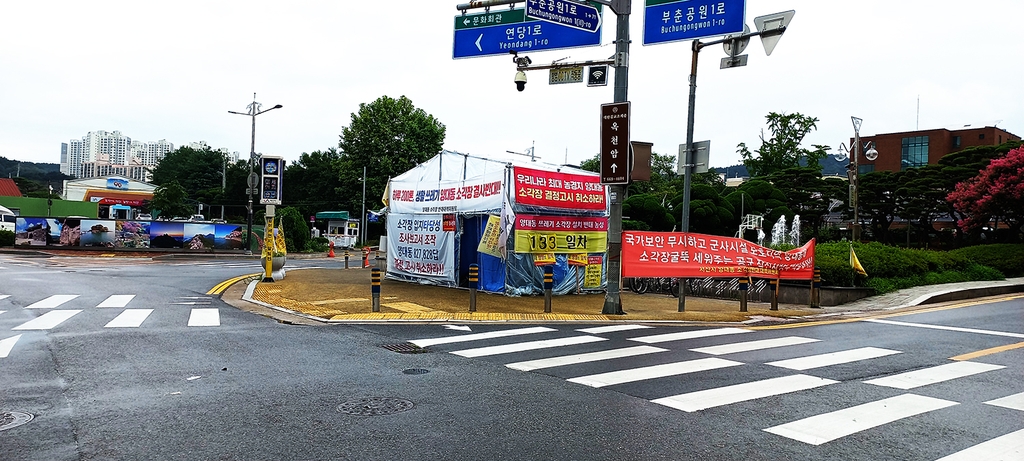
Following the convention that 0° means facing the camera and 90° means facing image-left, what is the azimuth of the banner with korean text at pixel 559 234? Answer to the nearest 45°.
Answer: approximately 0°

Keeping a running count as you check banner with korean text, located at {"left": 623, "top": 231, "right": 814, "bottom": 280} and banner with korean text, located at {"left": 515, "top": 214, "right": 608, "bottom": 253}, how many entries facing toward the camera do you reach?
2

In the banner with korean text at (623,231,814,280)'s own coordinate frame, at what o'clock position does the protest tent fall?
The protest tent is roughly at 3 o'clock from the banner with korean text.

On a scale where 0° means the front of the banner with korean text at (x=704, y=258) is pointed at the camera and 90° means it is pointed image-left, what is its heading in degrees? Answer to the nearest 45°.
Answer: approximately 0°

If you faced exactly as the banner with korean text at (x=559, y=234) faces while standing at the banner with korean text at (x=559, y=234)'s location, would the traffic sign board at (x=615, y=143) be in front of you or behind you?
in front

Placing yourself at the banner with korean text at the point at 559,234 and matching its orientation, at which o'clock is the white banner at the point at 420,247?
The white banner is roughly at 4 o'clock from the banner with korean text.

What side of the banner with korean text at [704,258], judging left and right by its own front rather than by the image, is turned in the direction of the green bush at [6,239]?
right

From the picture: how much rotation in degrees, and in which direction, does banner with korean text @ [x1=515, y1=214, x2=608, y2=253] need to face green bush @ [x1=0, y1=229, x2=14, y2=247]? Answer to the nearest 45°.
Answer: approximately 135° to its right

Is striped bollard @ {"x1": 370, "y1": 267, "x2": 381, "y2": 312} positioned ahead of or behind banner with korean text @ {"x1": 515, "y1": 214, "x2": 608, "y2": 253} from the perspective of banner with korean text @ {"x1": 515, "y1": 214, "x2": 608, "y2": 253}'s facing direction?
ahead

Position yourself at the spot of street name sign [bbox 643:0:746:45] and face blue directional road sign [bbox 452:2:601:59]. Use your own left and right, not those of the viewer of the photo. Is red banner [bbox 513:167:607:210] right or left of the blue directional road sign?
right

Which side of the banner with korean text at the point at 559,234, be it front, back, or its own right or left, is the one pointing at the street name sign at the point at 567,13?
front
